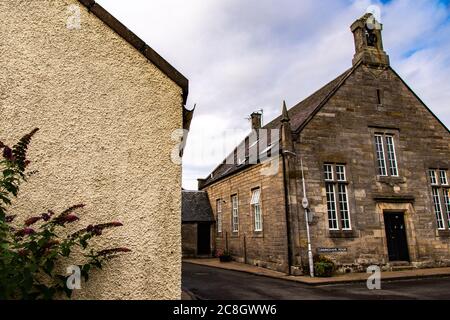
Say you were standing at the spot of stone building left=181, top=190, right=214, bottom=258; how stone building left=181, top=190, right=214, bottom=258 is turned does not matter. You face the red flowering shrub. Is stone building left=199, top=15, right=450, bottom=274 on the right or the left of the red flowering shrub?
left

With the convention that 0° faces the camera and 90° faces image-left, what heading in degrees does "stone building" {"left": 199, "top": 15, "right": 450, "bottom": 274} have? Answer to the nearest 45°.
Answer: approximately 315°

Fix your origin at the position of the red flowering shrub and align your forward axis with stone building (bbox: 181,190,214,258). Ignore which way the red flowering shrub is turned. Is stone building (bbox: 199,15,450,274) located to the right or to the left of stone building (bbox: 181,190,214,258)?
right

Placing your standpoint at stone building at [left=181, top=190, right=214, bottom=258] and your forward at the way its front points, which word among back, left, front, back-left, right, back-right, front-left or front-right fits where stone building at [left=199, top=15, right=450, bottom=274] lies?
front-left

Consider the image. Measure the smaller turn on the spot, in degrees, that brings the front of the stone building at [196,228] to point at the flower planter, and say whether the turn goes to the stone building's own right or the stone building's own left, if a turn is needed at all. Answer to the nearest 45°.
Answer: approximately 45° to the stone building's own left

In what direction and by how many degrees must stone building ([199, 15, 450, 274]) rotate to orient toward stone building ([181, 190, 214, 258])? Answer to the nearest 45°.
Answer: approximately 180°

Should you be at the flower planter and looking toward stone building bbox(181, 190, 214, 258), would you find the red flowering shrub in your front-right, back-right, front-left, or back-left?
back-left

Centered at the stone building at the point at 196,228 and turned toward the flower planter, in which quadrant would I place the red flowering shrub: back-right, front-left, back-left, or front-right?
front-right

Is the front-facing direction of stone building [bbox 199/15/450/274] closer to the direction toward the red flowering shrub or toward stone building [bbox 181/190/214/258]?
the red flowering shrub

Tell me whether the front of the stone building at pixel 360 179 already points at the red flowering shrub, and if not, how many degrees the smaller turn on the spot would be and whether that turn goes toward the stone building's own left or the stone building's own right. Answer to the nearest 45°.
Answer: approximately 45° to the stone building's own right

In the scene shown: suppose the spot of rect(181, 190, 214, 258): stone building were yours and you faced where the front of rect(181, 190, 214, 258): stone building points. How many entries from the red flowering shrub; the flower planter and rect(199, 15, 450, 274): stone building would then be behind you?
0

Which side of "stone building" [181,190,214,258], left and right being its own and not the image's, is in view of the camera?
front

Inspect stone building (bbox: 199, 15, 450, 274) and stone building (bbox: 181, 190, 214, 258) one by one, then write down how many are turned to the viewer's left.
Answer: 0

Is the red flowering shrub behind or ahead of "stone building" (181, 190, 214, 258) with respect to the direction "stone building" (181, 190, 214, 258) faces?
ahead

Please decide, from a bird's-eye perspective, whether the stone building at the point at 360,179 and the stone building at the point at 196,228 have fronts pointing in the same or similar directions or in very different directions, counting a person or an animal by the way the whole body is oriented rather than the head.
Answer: same or similar directions
